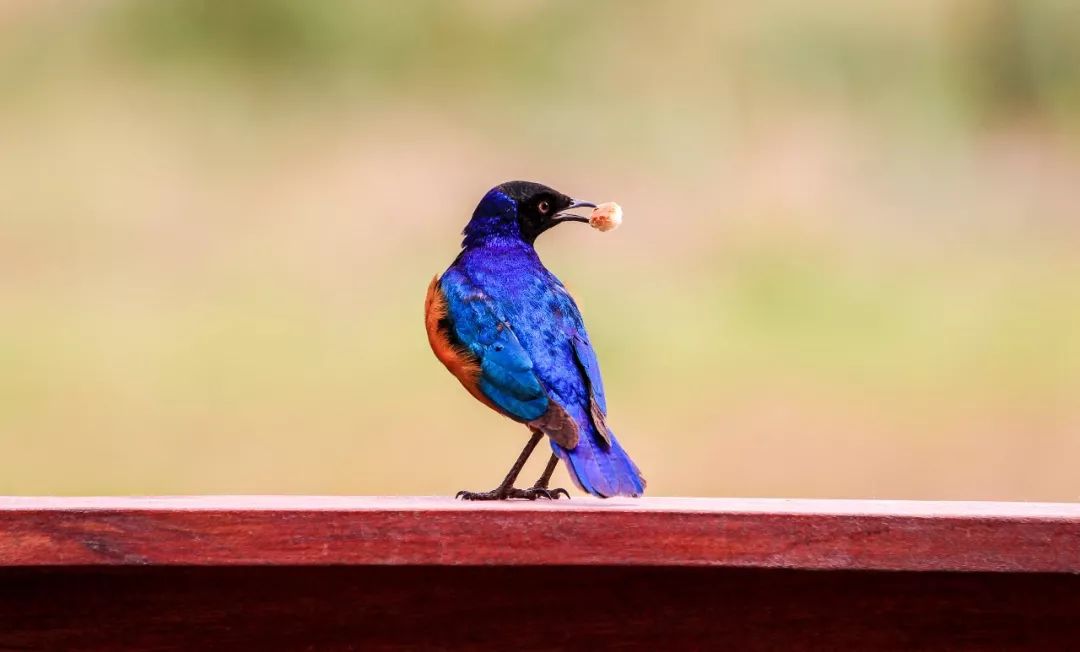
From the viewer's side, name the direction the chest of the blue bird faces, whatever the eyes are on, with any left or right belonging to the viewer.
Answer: facing away from the viewer and to the left of the viewer
